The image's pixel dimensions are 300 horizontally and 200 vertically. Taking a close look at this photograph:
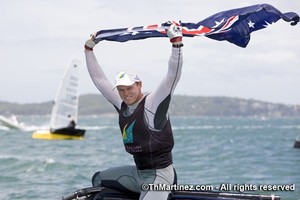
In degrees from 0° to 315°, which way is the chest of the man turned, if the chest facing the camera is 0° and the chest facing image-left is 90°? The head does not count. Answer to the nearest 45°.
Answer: approximately 45°

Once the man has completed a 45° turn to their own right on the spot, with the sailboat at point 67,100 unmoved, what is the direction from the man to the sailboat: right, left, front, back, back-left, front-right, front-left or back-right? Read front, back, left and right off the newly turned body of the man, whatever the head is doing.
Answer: right
